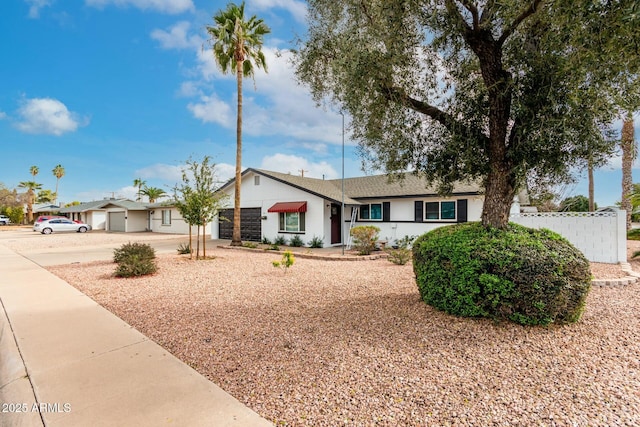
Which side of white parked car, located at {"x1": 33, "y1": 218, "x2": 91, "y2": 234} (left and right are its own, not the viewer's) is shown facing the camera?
right

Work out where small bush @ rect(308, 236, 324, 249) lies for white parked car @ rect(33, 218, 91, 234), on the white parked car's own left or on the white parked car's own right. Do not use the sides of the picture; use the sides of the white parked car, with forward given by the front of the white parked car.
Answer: on the white parked car's own right
